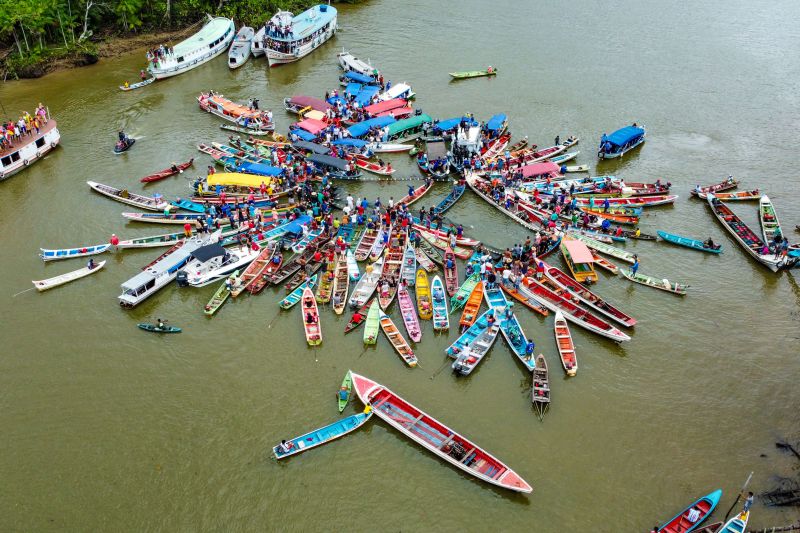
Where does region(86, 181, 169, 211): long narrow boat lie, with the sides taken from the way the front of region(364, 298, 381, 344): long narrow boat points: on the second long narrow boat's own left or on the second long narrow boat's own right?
on the second long narrow boat's own left

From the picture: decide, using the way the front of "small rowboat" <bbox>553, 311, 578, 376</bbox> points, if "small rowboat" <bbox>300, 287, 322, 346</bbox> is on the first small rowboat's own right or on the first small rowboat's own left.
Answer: on the first small rowboat's own left

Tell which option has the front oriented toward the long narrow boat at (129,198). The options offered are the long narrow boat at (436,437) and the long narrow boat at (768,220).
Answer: the long narrow boat at (436,437)

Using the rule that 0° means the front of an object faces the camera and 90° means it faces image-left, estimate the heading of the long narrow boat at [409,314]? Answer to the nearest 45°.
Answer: approximately 180°

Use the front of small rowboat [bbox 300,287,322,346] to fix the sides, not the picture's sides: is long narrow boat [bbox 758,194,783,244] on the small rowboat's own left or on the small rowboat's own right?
on the small rowboat's own right

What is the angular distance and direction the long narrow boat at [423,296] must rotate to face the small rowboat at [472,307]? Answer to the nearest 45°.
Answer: approximately 90° to its right

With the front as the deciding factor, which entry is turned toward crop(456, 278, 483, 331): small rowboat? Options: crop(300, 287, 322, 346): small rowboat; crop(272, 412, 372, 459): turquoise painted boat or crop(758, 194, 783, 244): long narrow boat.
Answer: the turquoise painted boat

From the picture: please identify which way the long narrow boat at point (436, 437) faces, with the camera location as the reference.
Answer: facing away from the viewer and to the left of the viewer

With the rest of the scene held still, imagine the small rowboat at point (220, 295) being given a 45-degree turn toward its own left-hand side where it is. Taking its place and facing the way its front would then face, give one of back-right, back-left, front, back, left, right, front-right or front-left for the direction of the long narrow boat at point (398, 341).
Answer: back-right

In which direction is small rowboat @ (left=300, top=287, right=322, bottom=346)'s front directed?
away from the camera

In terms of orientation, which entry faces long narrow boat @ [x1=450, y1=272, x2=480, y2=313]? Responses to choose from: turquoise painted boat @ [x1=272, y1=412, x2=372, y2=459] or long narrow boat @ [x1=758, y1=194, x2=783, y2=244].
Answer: the turquoise painted boat

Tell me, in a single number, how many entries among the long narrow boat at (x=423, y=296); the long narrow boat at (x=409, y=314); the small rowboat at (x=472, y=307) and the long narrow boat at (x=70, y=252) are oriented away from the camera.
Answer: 3

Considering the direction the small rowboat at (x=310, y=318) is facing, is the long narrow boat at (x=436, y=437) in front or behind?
behind

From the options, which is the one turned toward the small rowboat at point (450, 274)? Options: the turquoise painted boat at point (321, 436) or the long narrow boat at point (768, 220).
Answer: the turquoise painted boat

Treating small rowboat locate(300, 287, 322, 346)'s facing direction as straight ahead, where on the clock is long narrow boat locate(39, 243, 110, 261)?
The long narrow boat is roughly at 10 o'clock from the small rowboat.

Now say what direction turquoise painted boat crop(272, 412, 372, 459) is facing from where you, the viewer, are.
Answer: facing away from the viewer and to the right of the viewer

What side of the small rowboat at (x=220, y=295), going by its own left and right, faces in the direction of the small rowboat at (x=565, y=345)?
right

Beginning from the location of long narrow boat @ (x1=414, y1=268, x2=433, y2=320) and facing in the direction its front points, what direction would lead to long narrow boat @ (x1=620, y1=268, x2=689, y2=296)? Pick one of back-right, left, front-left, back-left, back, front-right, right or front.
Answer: right
